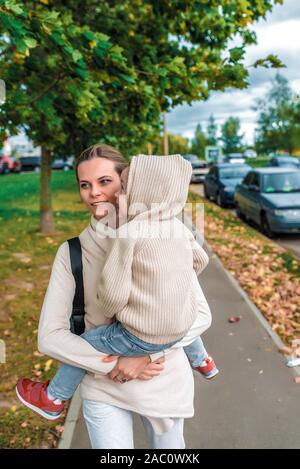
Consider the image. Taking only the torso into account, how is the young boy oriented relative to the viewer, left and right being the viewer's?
facing away from the viewer and to the left of the viewer

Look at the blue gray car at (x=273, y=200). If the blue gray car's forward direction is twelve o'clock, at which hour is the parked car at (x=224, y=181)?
The parked car is roughly at 7 o'clock from the blue gray car.

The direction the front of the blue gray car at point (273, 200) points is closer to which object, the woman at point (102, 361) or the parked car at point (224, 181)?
the woman

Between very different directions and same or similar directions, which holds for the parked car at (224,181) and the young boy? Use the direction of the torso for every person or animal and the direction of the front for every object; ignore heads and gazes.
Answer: very different directions

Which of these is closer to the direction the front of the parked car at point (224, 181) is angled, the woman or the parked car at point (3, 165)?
the woman

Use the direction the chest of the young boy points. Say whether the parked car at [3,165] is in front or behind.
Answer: in front

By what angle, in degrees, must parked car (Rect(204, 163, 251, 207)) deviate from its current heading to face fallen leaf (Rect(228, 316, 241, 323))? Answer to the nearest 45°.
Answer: approximately 45° to its right

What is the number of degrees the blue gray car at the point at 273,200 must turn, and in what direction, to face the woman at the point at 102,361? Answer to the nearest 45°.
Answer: approximately 45° to its right

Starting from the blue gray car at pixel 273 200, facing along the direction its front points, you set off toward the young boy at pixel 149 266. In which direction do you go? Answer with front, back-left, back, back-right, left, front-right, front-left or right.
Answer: front-right

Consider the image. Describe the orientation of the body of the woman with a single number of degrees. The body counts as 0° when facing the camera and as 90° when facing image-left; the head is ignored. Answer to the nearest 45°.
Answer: approximately 0°

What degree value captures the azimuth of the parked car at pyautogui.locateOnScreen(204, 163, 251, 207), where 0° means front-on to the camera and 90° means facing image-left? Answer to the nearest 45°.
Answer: approximately 315°
